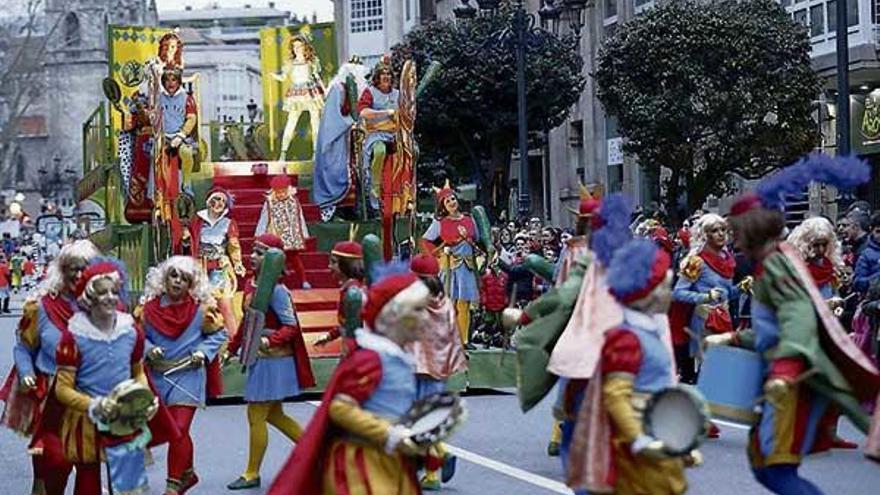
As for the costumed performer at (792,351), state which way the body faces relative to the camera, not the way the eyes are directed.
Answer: to the viewer's left

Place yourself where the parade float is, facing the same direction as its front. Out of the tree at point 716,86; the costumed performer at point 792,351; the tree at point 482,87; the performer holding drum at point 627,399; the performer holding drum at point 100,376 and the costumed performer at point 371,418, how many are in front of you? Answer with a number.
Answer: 4

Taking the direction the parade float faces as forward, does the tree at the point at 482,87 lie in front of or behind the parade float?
behind

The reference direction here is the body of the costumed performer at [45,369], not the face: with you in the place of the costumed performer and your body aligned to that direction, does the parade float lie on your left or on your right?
on your left

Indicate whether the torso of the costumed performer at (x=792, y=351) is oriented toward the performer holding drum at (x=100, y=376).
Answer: yes

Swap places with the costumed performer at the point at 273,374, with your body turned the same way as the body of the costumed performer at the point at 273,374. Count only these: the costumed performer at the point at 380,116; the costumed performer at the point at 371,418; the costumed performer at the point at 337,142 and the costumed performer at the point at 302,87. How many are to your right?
3

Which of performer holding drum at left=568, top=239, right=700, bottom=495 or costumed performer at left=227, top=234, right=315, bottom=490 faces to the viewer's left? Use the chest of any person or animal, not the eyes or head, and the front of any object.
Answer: the costumed performer

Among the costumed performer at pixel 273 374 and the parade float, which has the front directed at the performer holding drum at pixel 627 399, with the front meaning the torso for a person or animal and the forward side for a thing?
the parade float

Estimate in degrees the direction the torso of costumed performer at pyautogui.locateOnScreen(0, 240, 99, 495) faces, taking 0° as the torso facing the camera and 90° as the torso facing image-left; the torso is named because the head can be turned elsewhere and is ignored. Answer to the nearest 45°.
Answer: approximately 315°
